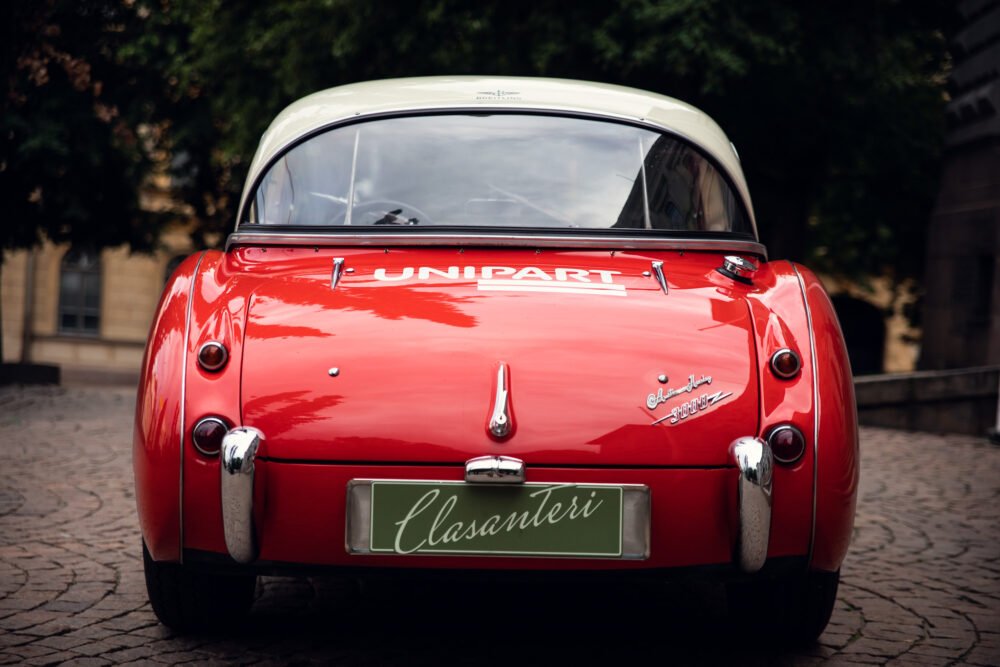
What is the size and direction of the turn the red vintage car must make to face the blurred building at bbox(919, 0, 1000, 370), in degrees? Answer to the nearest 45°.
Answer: approximately 45° to its right

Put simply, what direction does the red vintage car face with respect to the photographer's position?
facing away from the viewer

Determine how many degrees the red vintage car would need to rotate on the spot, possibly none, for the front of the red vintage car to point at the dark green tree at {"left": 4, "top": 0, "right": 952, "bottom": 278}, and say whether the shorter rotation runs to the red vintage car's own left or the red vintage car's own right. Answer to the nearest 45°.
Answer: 0° — it already faces it
